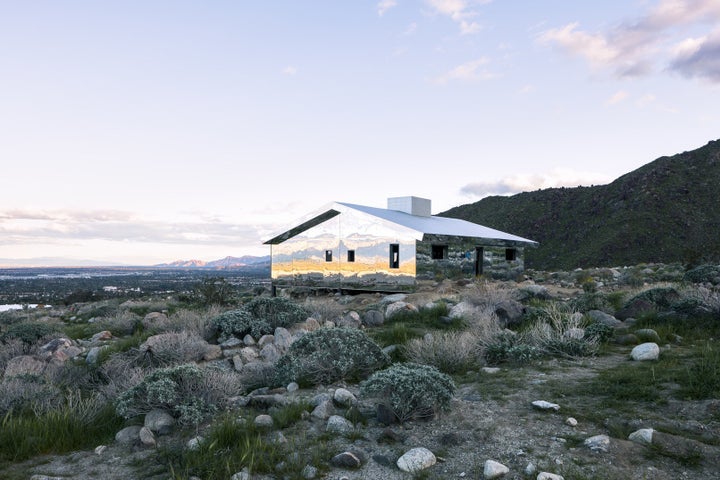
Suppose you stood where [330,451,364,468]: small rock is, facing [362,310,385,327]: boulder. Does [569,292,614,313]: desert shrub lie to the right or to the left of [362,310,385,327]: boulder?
right

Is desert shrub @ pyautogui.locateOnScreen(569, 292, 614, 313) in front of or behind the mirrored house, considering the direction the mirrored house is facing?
in front

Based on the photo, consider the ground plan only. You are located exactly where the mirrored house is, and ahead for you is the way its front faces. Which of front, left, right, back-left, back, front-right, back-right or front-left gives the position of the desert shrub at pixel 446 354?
front-right

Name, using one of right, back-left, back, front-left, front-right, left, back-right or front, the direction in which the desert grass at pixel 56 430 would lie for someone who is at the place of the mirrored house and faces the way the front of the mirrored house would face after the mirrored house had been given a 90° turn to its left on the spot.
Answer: back-right

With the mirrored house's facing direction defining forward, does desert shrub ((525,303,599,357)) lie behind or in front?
in front

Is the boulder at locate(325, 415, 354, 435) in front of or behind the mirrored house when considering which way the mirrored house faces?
in front

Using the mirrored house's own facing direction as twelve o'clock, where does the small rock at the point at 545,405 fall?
The small rock is roughly at 1 o'clock from the mirrored house.

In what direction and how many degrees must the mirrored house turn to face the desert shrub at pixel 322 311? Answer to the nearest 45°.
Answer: approximately 45° to its right

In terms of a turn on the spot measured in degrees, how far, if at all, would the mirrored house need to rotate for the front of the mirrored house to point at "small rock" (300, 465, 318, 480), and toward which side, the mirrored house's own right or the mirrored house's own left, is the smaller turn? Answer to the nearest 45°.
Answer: approximately 45° to the mirrored house's own right

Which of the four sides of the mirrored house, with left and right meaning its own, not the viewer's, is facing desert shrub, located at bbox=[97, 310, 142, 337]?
right

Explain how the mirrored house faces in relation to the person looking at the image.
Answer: facing the viewer and to the right of the viewer

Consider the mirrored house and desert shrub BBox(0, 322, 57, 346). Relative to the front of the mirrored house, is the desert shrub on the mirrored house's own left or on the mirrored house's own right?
on the mirrored house's own right

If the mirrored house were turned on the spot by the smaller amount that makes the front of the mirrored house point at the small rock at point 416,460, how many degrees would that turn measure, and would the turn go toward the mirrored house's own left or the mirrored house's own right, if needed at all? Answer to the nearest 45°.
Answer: approximately 45° to the mirrored house's own right
